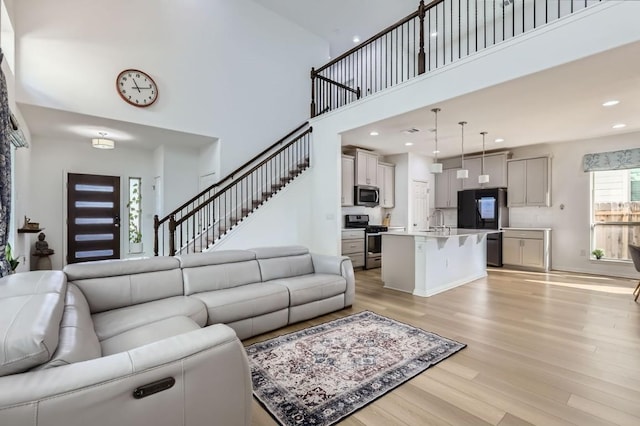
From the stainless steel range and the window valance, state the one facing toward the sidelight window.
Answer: the window valance

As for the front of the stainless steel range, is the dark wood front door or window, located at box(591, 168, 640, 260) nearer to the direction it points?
the window

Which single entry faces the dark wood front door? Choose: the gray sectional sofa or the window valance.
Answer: the window valance

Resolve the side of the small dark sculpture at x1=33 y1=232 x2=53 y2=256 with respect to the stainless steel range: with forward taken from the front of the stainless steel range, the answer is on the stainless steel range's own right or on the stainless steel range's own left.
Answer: on the stainless steel range's own right

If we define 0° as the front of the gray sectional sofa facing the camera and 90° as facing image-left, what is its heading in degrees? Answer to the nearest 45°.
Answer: approximately 315°

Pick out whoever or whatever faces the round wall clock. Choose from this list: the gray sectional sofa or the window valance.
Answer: the window valance

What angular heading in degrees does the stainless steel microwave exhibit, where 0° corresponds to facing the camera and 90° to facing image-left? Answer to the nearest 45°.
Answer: approximately 315°

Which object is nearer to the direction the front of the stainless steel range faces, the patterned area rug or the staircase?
the patterned area rug

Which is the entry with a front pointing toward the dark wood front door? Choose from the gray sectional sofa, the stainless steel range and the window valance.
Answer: the window valance
